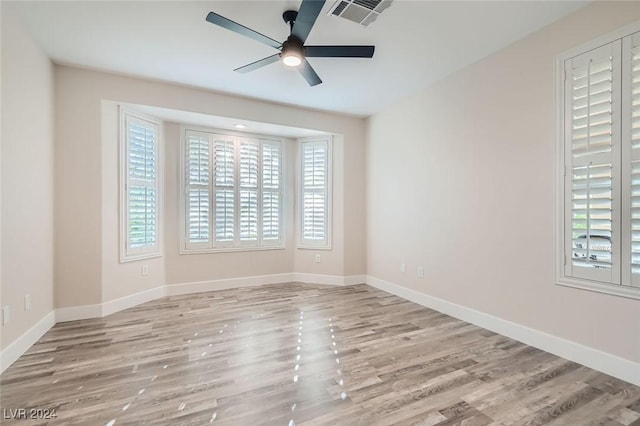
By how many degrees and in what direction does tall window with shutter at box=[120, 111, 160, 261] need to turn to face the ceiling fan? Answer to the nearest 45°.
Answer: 0° — it already faces it

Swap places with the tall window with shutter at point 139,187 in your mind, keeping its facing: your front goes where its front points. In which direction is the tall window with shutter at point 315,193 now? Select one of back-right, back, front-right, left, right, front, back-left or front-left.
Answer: front-left

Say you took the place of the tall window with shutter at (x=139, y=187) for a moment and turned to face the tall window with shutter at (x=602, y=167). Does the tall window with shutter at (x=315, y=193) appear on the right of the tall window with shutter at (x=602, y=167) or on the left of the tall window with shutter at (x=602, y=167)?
left

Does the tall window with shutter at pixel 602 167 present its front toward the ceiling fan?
yes

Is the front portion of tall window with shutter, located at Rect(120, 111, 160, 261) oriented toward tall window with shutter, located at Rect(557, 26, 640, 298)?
yes

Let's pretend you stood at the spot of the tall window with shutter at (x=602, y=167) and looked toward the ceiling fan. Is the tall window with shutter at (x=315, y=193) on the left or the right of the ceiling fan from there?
right

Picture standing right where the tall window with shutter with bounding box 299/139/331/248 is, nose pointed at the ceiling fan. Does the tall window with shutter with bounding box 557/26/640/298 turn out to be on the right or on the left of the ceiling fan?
left

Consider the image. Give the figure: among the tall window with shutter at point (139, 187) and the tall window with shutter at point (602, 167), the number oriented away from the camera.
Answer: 0

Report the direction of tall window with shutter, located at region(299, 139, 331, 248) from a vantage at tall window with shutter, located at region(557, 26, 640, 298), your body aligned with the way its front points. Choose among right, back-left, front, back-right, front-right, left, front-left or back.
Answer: front-right

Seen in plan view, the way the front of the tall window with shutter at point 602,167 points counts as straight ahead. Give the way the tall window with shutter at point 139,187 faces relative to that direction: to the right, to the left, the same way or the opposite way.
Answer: the opposite way

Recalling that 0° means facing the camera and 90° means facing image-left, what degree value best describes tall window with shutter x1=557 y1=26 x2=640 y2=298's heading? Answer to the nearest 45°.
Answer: approximately 45°

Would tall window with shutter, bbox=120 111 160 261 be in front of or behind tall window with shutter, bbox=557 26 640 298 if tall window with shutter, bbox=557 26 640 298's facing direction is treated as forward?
in front
